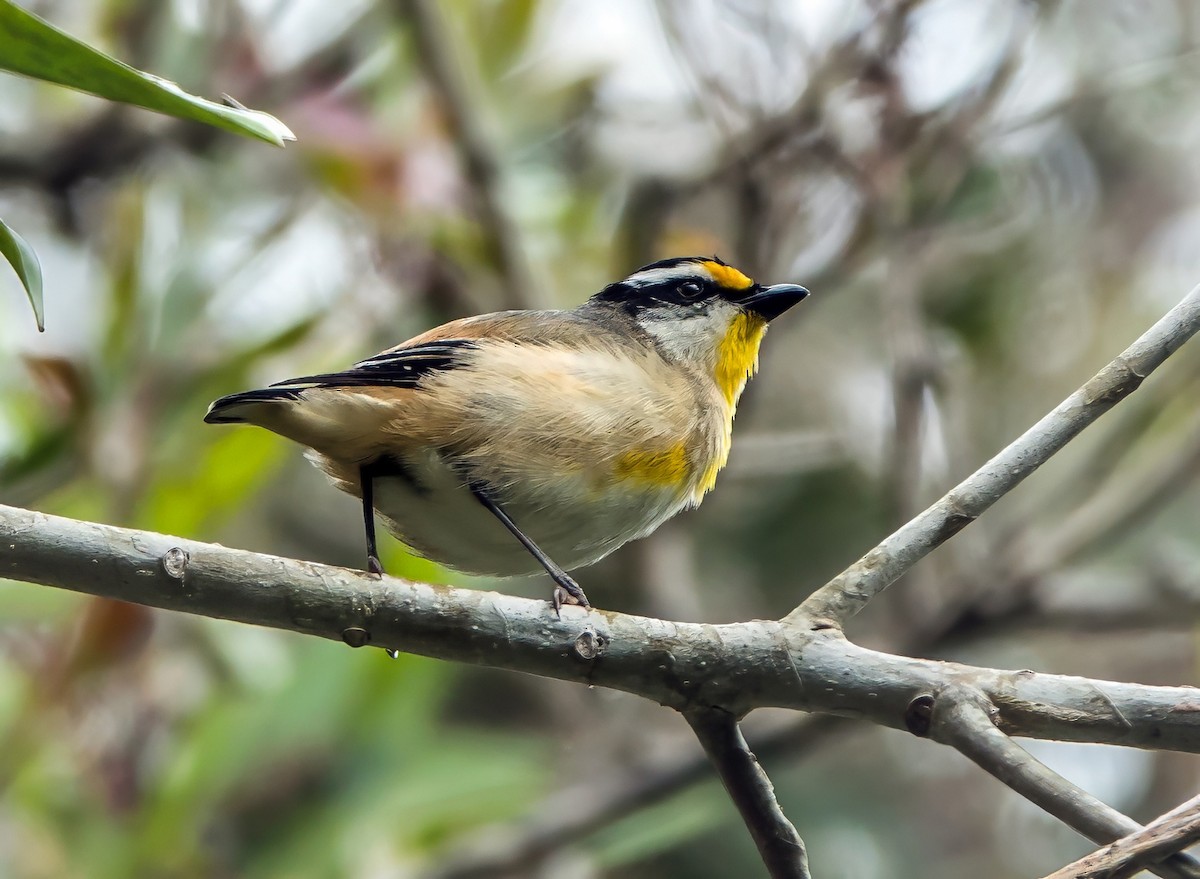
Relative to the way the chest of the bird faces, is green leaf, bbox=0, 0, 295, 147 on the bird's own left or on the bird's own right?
on the bird's own right

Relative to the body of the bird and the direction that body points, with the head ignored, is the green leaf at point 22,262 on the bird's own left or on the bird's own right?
on the bird's own right

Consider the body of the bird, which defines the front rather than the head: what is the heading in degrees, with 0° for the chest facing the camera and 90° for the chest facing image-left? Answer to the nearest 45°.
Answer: approximately 270°

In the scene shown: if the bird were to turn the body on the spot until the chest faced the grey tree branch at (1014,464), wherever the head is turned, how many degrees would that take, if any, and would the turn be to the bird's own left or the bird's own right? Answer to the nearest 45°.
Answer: approximately 45° to the bird's own right
